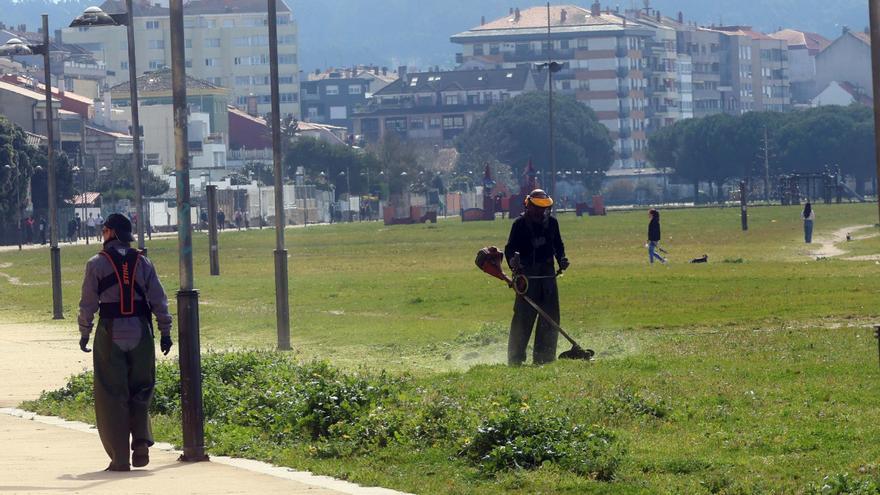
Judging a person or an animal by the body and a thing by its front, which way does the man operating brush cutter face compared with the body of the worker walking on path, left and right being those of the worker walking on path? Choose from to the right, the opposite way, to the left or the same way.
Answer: the opposite way

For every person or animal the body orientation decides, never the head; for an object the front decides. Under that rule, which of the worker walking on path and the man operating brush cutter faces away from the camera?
the worker walking on path

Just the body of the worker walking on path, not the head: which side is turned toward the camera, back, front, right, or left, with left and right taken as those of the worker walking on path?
back

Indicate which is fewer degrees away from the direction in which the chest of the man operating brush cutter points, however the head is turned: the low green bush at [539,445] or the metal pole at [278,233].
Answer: the low green bush

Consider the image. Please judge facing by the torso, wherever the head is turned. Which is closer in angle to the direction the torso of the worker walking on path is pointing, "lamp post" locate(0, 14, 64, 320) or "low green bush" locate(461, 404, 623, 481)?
the lamp post

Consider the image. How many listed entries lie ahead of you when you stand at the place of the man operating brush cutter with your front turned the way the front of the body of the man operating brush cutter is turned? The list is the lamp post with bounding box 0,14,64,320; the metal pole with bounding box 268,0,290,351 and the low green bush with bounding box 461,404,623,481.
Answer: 1

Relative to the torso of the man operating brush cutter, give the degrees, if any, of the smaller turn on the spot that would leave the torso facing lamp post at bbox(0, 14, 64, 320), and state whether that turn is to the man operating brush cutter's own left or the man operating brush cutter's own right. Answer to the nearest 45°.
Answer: approximately 135° to the man operating brush cutter's own right

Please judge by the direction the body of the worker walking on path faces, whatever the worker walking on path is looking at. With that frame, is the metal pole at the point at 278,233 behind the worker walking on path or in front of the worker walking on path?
in front

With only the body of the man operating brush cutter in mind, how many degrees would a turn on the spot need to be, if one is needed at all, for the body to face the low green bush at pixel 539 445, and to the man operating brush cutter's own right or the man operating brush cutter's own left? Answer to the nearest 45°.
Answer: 0° — they already face it

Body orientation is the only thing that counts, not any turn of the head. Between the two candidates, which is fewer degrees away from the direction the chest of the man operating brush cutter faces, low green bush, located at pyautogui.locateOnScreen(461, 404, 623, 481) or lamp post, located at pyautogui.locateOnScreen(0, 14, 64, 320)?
the low green bush

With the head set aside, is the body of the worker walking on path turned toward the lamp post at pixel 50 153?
yes

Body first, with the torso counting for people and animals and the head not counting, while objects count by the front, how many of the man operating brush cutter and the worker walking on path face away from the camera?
1

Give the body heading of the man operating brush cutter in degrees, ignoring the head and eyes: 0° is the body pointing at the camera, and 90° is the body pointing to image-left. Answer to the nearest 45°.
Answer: approximately 0°

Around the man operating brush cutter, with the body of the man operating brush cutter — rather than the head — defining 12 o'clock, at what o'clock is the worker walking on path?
The worker walking on path is roughly at 1 o'clock from the man operating brush cutter.

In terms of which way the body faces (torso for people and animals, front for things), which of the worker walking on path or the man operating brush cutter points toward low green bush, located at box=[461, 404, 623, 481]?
the man operating brush cutter
